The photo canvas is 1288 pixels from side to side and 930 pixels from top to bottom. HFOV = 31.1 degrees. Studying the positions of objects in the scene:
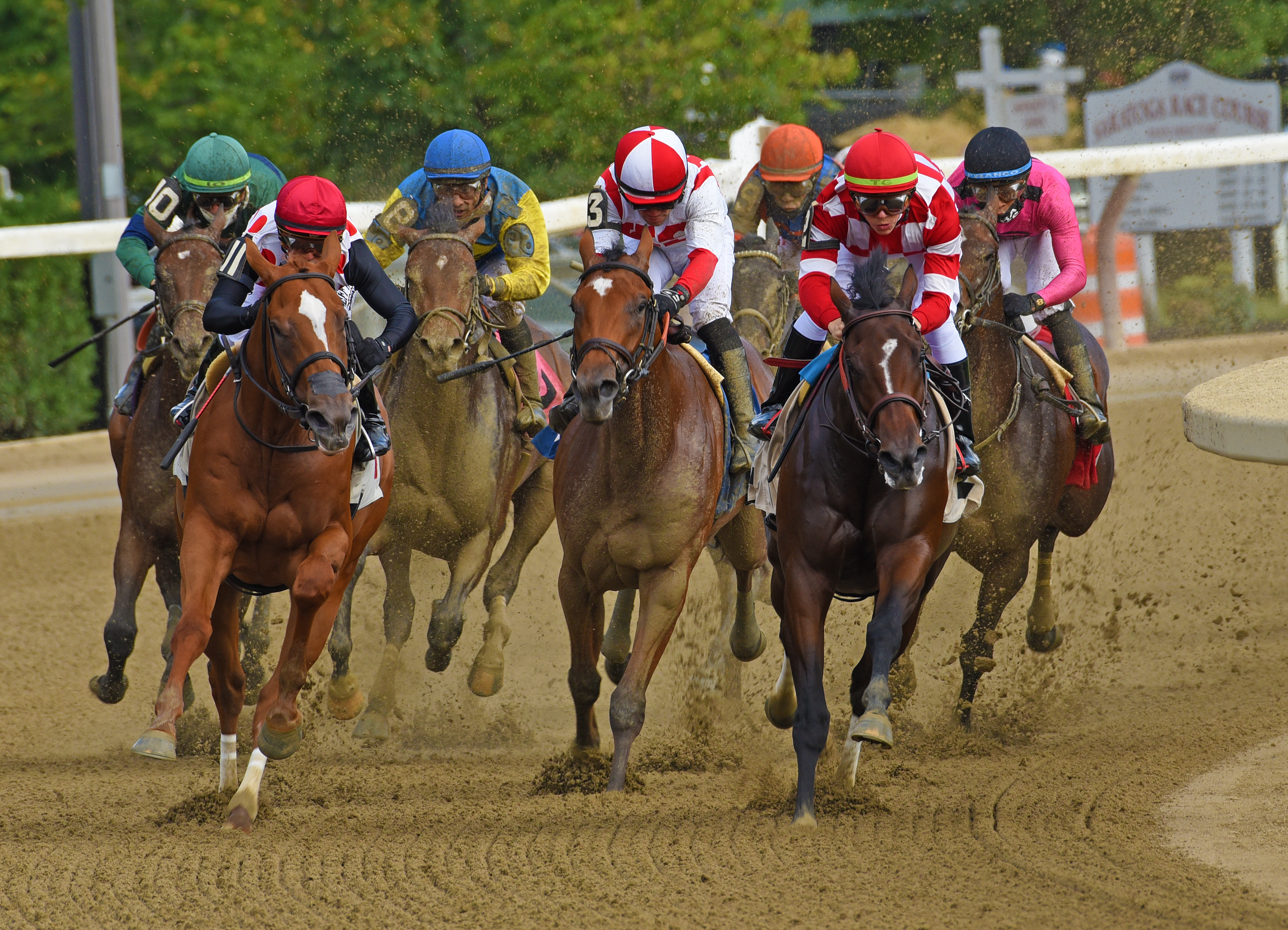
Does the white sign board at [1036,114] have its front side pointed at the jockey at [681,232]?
yes

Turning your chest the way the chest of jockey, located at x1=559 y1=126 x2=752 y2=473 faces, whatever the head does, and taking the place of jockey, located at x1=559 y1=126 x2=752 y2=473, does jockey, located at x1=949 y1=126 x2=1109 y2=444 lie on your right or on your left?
on your left

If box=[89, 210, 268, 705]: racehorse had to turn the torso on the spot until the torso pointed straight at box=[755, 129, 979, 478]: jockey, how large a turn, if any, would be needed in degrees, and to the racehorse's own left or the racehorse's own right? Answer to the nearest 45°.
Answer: approximately 45° to the racehorse's own left

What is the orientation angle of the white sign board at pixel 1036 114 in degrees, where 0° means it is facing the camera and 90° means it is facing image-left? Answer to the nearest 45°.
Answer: approximately 0°

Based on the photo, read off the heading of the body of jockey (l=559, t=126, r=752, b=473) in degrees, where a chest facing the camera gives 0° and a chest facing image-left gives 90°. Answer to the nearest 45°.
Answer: approximately 0°

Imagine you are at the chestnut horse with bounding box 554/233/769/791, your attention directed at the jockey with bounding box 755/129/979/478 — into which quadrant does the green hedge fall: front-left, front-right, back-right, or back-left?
back-left

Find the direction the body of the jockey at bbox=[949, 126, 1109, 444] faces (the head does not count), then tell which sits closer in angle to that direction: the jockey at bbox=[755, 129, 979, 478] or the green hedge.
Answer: the jockey

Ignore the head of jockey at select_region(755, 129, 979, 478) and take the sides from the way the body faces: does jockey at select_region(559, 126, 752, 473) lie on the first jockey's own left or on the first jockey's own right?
on the first jockey's own right
